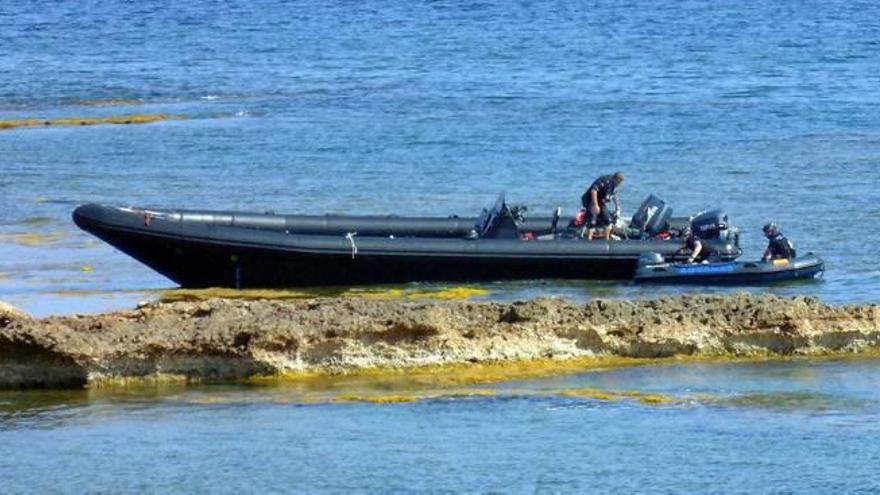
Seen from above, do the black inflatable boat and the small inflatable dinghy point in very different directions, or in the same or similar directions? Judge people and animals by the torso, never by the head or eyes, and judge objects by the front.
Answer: very different directions

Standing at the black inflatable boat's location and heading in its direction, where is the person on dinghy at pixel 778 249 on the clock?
The person on dinghy is roughly at 6 o'clock from the black inflatable boat.

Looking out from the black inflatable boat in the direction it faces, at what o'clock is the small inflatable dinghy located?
The small inflatable dinghy is roughly at 6 o'clock from the black inflatable boat.

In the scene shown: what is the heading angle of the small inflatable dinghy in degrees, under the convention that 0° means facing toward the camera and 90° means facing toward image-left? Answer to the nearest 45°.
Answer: approximately 270°

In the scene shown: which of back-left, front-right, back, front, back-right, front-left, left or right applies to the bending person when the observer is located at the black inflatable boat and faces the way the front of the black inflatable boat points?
back

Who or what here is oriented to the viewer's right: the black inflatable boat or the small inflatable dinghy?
the small inflatable dinghy

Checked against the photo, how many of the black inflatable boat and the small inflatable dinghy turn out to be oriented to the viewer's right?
1

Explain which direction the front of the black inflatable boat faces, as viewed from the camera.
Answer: facing to the left of the viewer
